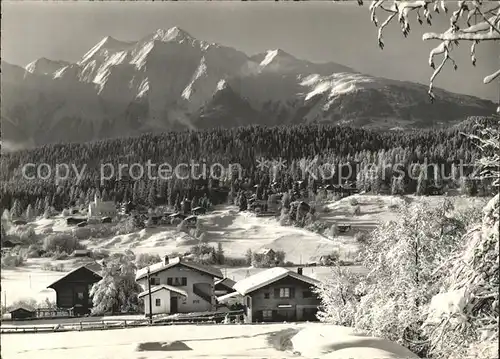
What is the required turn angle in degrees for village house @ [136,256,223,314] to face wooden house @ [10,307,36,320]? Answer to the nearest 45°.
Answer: approximately 90° to its right

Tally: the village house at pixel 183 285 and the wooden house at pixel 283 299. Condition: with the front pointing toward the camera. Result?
2

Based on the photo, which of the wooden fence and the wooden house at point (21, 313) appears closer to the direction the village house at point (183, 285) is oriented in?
the wooden fence

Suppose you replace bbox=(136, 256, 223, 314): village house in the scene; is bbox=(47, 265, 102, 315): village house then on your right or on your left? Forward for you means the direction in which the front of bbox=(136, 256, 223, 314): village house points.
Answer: on your right

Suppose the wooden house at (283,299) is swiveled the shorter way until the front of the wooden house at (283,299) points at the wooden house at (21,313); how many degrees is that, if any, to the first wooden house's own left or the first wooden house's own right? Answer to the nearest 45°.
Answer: approximately 90° to the first wooden house's own right

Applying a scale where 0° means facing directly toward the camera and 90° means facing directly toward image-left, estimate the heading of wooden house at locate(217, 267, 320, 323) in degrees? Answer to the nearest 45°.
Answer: approximately 0°

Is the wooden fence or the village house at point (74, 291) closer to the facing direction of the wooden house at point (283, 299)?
the wooden fence

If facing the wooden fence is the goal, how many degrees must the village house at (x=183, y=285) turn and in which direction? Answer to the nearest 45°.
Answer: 0° — it already faces it

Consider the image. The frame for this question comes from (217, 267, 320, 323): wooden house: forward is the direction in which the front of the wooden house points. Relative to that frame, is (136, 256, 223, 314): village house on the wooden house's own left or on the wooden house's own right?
on the wooden house's own right

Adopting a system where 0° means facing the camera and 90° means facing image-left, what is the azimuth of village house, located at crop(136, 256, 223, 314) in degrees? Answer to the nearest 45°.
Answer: approximately 0°
